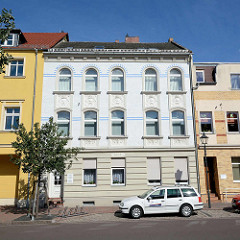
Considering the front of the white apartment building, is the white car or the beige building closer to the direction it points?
the white car

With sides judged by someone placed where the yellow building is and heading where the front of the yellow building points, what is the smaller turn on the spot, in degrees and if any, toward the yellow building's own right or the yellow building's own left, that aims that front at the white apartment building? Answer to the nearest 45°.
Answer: approximately 90° to the yellow building's own left

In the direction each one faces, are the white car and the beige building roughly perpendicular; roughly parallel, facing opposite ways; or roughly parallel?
roughly perpendicular

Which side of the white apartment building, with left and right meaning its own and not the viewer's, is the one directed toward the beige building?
left

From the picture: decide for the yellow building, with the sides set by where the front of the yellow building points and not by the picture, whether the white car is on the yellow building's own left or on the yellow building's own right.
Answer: on the yellow building's own left

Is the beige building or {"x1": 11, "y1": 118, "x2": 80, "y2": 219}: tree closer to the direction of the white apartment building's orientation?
the tree

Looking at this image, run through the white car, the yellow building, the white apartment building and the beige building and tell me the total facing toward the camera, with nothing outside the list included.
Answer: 3
